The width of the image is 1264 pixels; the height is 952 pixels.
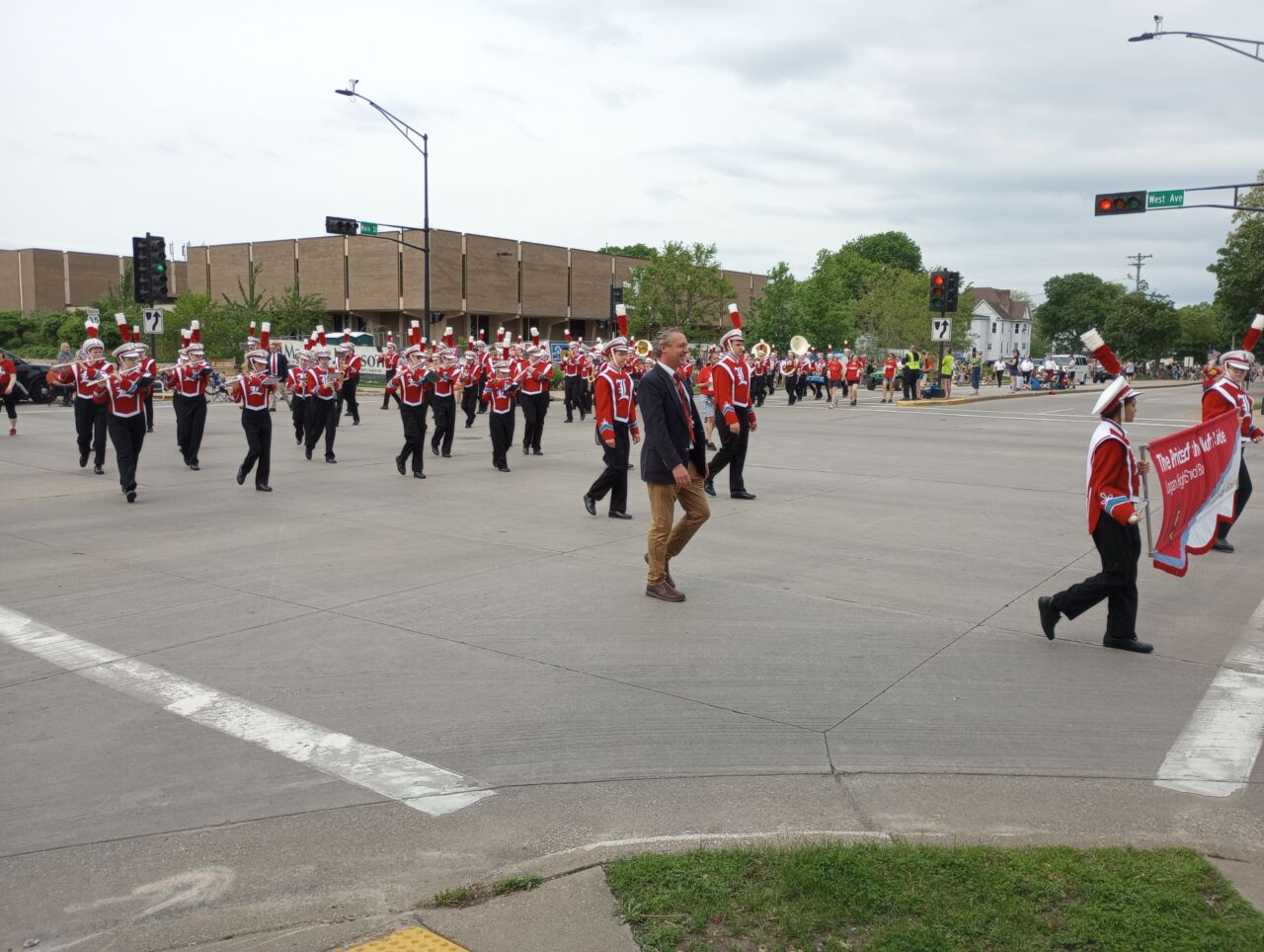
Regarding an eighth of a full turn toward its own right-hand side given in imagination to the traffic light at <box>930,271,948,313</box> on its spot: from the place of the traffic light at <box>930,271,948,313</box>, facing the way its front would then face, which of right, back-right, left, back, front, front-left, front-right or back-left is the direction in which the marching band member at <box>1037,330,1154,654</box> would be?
front-left

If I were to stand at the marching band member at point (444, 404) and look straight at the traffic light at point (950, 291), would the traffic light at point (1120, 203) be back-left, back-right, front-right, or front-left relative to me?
front-right

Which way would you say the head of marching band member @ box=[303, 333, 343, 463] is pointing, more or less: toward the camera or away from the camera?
toward the camera

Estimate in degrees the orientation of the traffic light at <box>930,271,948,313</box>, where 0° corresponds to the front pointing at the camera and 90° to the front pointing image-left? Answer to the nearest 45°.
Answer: approximately 0°

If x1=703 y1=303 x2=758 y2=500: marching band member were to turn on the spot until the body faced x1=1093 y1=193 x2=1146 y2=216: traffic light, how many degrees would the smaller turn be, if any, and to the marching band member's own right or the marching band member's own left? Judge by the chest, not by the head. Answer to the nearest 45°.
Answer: approximately 90° to the marching band member's own left
